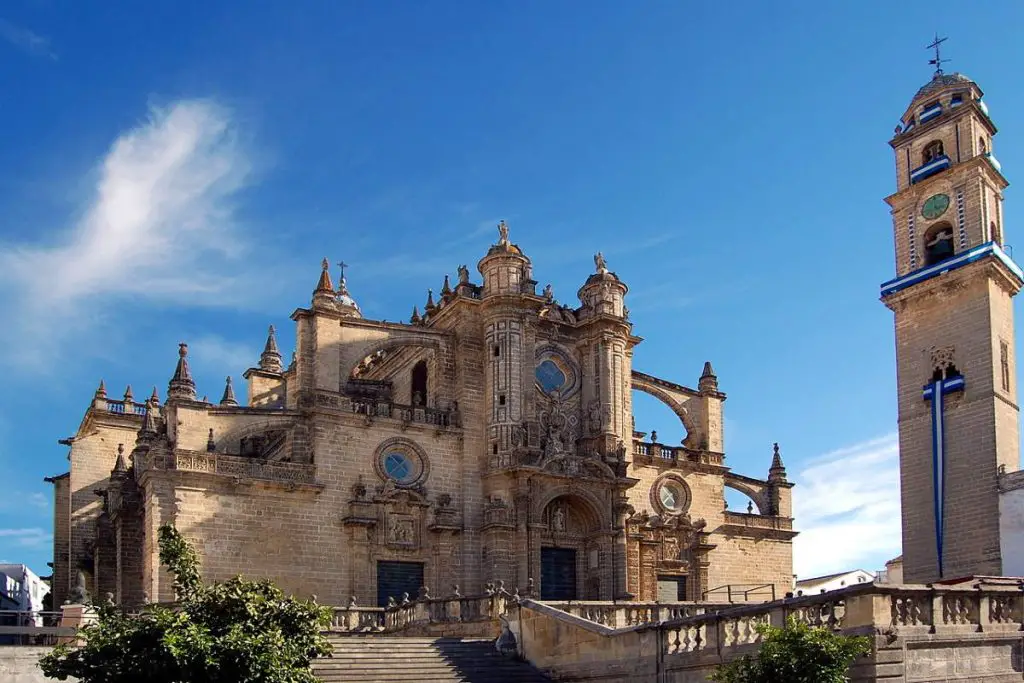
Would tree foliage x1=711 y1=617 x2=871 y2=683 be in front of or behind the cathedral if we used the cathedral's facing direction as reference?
in front

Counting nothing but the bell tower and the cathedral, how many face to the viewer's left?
0

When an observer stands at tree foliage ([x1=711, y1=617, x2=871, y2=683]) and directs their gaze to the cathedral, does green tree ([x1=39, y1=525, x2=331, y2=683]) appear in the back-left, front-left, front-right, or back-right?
front-left

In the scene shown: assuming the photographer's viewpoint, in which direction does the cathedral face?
facing the viewer and to the right of the viewer

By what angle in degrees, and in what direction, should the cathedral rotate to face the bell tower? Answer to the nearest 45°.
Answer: approximately 45° to its left

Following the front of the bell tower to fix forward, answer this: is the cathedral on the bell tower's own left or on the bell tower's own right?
on the bell tower's own right

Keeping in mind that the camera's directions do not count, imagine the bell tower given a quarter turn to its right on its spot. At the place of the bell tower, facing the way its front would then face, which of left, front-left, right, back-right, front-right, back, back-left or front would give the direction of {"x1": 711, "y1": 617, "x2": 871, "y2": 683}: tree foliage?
left

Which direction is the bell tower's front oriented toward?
toward the camera
